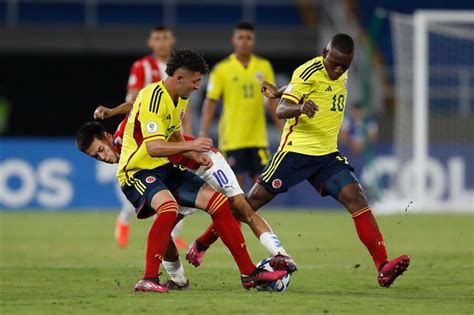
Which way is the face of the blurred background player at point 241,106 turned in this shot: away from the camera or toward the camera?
toward the camera

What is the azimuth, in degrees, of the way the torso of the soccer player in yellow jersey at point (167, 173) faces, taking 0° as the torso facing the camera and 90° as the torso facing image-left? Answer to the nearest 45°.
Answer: approximately 270°

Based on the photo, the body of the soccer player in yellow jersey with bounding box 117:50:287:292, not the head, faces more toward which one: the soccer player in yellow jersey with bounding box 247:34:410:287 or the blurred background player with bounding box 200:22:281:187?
the soccer player in yellow jersey

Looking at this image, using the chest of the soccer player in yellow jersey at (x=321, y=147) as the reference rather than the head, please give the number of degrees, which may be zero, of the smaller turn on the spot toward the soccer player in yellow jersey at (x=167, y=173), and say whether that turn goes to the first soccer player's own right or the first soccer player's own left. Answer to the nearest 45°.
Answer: approximately 90° to the first soccer player's own right

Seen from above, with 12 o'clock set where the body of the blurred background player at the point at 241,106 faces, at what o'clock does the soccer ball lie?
The soccer ball is roughly at 12 o'clock from the blurred background player.

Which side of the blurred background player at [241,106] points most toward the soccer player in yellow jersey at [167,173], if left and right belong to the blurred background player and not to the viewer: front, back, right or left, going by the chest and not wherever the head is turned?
front

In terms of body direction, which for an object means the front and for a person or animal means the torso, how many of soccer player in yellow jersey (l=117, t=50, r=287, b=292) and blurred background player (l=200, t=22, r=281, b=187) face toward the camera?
1

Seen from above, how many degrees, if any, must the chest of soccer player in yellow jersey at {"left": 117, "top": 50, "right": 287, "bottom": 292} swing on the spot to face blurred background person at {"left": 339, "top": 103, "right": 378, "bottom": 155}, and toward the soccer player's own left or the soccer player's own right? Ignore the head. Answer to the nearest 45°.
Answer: approximately 90° to the soccer player's own left

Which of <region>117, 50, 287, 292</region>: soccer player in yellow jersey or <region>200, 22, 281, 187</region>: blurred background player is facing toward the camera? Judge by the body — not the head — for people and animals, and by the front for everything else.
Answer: the blurred background player

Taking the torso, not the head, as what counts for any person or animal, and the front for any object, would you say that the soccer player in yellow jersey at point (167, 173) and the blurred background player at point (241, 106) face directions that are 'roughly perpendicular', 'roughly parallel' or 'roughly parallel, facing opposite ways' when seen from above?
roughly perpendicular

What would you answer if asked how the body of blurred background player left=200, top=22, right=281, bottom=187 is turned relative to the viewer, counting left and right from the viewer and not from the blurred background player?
facing the viewer
